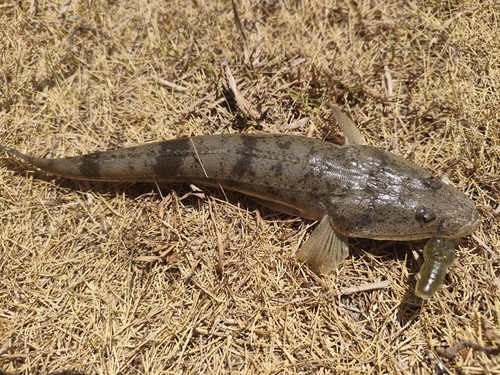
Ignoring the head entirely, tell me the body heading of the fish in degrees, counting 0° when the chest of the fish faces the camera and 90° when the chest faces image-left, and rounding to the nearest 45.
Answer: approximately 270°

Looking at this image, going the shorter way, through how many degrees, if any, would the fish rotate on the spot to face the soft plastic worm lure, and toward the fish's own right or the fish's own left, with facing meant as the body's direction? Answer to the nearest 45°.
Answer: approximately 45° to the fish's own right
